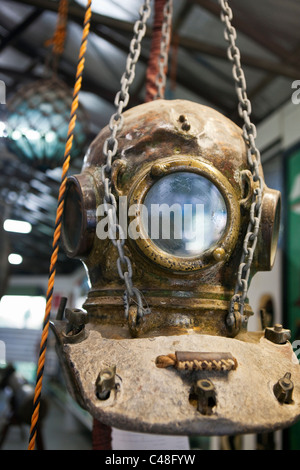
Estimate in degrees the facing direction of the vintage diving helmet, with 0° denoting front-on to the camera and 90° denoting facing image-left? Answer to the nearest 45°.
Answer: approximately 0°

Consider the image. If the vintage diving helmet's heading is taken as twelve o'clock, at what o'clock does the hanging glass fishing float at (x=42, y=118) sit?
The hanging glass fishing float is roughly at 5 o'clock from the vintage diving helmet.
